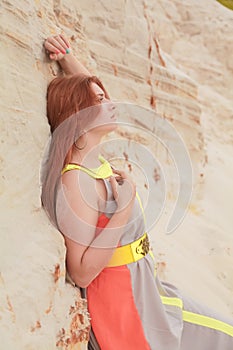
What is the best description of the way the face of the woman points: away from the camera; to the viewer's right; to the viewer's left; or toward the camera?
to the viewer's right

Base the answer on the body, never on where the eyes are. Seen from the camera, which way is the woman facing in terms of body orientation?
to the viewer's right
